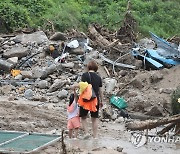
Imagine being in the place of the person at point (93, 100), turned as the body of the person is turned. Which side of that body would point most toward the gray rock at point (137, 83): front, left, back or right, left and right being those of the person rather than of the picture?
front

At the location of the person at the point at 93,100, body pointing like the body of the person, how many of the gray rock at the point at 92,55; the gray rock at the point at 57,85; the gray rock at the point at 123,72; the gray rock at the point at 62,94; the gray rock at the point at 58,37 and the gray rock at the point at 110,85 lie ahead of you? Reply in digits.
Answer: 6

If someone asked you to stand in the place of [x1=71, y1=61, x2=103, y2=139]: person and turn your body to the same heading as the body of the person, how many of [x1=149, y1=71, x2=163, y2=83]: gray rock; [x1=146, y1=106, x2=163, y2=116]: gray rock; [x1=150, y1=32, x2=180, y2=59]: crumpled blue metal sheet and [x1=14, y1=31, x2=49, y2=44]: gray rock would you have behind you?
0

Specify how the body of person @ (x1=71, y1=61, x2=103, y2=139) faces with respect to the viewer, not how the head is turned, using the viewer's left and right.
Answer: facing away from the viewer

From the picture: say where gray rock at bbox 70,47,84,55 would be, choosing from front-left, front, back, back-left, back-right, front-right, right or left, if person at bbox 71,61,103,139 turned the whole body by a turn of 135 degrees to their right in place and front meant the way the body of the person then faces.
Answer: back-left

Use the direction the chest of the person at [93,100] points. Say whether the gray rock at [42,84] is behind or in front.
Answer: in front

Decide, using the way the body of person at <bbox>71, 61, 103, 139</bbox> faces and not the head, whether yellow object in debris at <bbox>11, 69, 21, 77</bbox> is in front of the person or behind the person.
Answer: in front

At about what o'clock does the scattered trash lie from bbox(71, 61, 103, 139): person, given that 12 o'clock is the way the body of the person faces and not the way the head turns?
The scattered trash is roughly at 12 o'clock from the person.

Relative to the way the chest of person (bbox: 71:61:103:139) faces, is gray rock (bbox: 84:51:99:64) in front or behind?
in front

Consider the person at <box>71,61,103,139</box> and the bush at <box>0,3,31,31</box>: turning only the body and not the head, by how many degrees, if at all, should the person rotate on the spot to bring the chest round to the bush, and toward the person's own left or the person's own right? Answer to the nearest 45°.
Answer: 0° — they already face it

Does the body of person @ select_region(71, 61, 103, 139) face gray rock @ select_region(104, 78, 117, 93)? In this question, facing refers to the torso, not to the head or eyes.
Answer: yes

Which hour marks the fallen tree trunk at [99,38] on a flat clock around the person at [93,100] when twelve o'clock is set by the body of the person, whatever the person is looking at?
The fallen tree trunk is roughly at 12 o'clock from the person.
